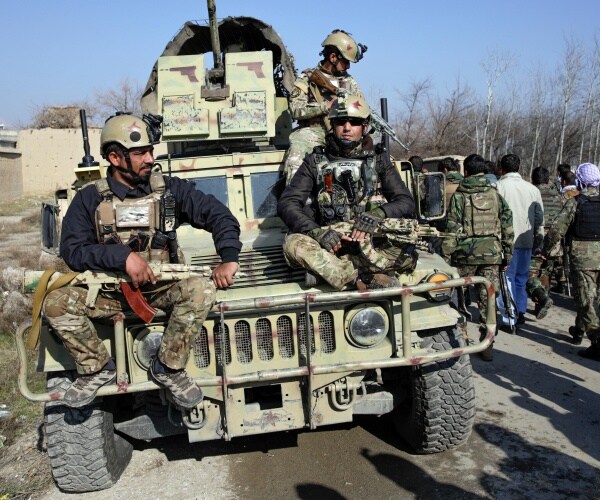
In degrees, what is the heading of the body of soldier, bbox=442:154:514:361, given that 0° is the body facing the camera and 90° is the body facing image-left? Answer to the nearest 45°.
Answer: approximately 180°

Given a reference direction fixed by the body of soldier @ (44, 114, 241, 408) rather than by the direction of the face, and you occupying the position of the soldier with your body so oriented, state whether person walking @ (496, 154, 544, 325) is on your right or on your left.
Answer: on your left

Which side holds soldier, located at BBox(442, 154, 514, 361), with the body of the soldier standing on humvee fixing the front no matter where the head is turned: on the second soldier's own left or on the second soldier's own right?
on the second soldier's own left

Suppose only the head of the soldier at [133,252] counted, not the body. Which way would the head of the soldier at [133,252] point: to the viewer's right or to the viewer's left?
to the viewer's right

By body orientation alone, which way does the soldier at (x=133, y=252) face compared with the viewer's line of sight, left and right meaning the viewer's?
facing the viewer

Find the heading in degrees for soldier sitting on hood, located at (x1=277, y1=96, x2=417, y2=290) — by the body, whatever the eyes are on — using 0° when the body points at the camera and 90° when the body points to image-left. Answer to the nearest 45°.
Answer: approximately 0°

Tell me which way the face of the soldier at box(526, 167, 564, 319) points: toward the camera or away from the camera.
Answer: away from the camera

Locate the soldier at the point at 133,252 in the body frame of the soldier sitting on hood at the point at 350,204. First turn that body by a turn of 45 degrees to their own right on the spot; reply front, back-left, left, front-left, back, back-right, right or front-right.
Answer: front

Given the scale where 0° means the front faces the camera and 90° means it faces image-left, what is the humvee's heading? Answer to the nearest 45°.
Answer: approximately 0°

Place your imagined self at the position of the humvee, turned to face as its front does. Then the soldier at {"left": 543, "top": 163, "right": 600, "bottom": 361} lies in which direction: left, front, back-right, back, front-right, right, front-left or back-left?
back-left

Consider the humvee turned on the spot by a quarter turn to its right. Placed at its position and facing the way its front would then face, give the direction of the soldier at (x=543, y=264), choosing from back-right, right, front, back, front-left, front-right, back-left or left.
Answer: back-right

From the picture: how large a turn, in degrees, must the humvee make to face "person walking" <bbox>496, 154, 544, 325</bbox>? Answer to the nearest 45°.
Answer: approximately 135° to its left

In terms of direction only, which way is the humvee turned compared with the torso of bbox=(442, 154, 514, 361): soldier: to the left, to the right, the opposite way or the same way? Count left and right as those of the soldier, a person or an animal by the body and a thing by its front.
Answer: the opposite way

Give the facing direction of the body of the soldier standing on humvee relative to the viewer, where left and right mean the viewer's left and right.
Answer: facing the viewer and to the right of the viewer
